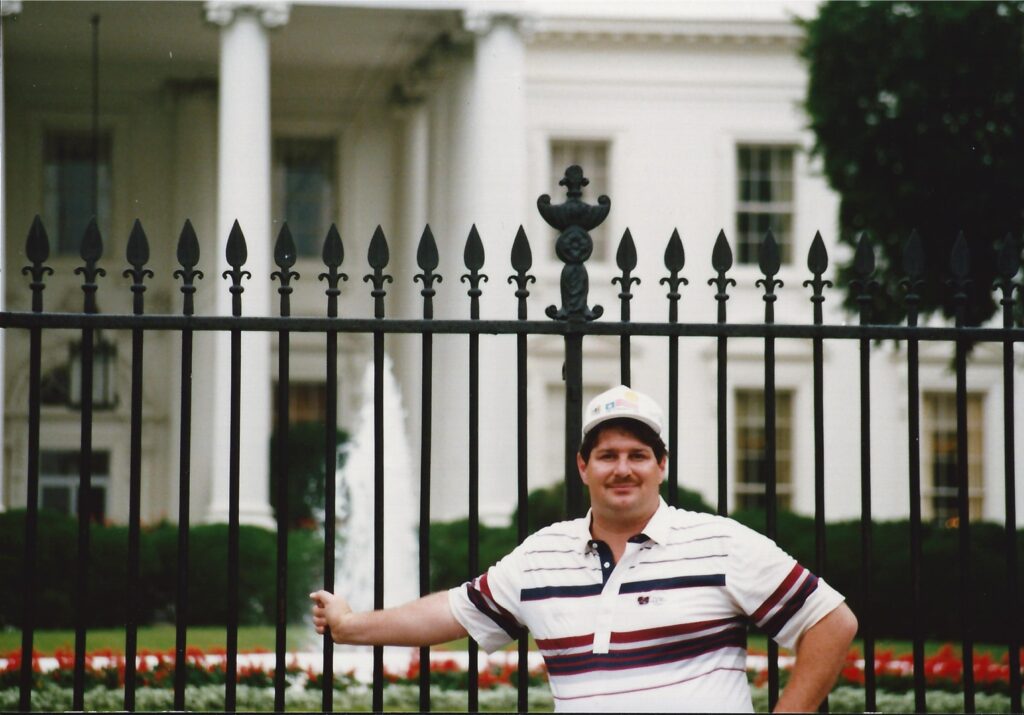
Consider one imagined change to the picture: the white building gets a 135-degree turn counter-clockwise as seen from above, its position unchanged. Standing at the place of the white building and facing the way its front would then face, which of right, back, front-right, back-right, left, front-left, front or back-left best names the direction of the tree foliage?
right

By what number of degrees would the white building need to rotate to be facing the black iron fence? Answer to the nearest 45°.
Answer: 0° — it already faces it

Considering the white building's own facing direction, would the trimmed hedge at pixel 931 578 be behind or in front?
in front

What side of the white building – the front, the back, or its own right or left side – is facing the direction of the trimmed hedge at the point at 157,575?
front

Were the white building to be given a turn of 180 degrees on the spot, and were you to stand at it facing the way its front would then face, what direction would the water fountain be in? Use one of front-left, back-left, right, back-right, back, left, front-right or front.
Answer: back

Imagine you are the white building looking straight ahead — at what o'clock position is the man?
The man is roughly at 12 o'clock from the white building.

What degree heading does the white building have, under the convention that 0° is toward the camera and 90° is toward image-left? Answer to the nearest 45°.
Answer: approximately 0°
